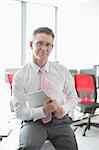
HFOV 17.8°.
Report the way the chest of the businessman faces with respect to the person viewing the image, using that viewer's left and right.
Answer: facing the viewer

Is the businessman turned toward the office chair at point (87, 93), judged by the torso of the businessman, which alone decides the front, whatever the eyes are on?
no
